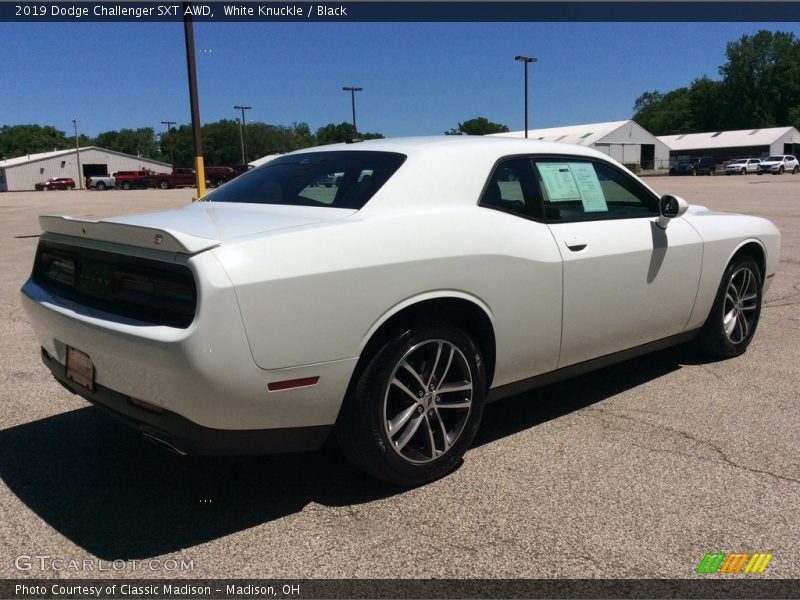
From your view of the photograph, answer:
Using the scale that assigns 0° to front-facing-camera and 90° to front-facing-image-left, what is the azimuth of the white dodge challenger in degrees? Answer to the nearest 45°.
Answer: approximately 225°

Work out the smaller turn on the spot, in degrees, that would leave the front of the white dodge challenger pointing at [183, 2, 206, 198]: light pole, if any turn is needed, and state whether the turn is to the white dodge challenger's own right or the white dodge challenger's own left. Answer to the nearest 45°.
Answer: approximately 45° to the white dodge challenger's own left
